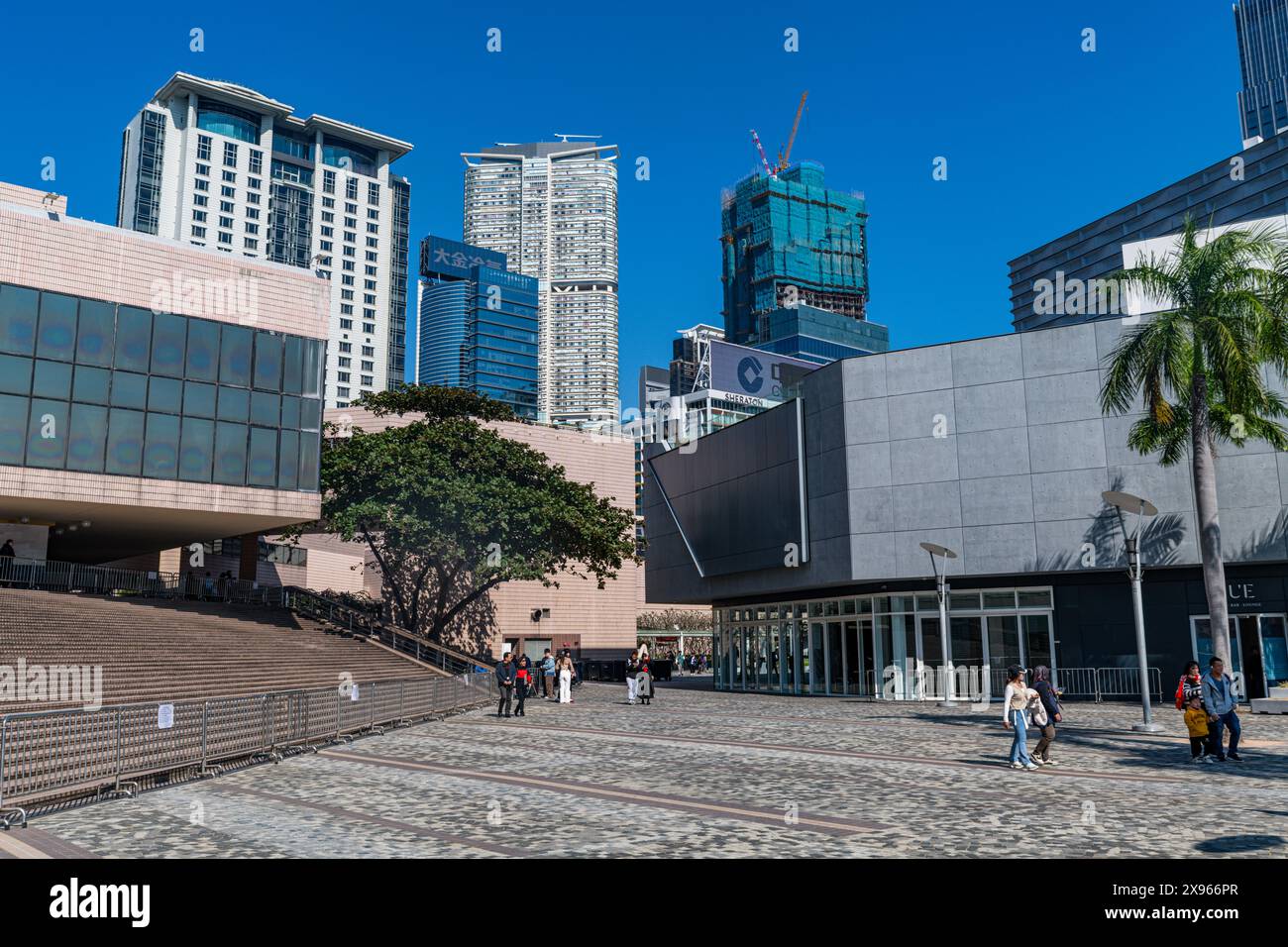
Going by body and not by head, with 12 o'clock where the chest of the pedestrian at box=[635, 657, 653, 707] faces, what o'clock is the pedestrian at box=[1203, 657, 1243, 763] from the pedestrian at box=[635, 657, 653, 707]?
the pedestrian at box=[1203, 657, 1243, 763] is roughly at 11 o'clock from the pedestrian at box=[635, 657, 653, 707].

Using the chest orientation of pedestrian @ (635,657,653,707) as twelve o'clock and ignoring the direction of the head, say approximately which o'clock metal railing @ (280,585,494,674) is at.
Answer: The metal railing is roughly at 4 o'clock from the pedestrian.

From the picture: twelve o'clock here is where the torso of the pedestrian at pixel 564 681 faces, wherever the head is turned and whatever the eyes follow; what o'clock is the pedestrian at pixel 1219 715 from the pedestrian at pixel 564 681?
the pedestrian at pixel 1219 715 is roughly at 11 o'clock from the pedestrian at pixel 564 681.

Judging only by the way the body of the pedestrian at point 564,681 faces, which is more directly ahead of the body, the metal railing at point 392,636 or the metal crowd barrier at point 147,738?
the metal crowd barrier

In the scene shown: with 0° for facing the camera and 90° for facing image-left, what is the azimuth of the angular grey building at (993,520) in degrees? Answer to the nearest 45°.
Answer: approximately 45°

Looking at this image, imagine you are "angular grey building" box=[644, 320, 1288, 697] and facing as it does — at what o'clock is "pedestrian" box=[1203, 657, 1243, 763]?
The pedestrian is roughly at 10 o'clock from the angular grey building.

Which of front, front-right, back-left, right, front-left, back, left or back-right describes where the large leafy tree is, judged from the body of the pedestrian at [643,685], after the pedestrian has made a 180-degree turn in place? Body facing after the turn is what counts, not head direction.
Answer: front-left

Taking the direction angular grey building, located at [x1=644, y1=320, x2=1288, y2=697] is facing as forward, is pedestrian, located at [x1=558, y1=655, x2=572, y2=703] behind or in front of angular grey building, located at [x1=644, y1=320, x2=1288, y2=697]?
in front

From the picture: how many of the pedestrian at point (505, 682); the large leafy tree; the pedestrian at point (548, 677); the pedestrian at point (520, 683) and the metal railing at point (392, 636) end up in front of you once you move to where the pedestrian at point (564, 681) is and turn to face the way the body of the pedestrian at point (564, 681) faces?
2

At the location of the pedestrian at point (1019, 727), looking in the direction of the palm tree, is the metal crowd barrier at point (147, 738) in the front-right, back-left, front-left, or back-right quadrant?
back-left

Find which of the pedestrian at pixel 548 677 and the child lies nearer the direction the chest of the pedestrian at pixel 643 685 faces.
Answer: the child
